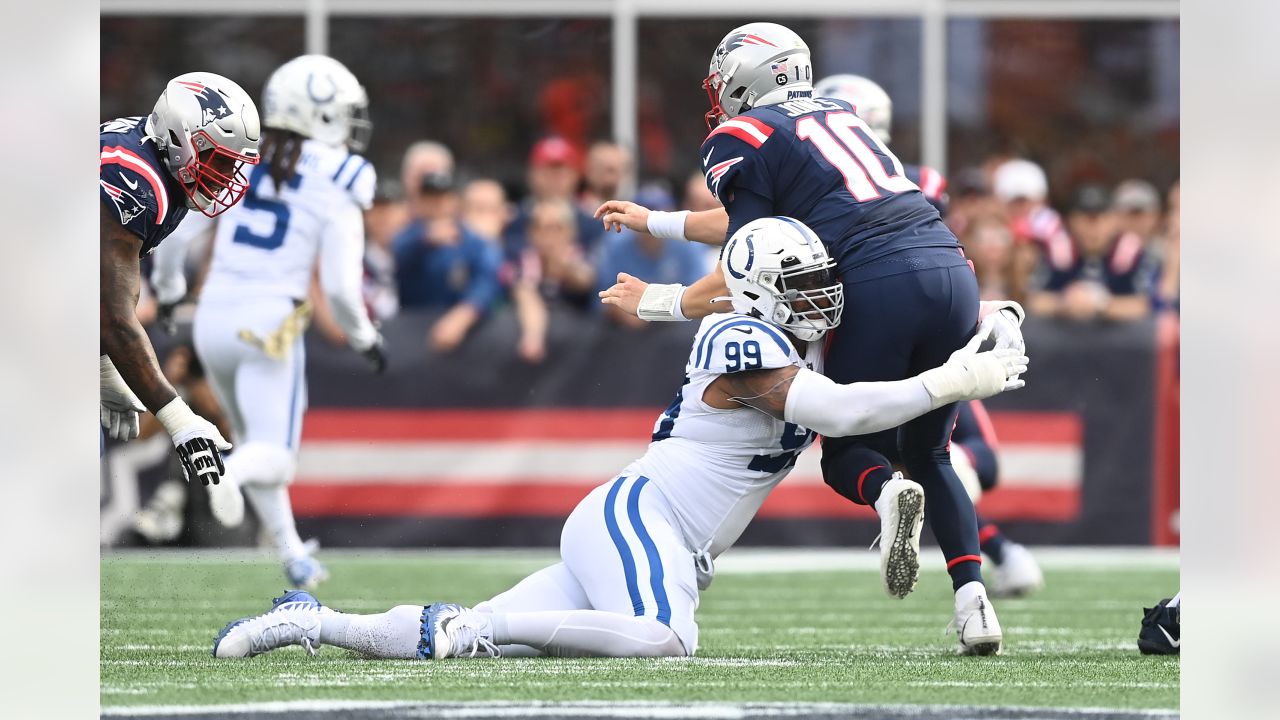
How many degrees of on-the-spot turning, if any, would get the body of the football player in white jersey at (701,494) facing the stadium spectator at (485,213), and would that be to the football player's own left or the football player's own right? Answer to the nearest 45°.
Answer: approximately 90° to the football player's own left

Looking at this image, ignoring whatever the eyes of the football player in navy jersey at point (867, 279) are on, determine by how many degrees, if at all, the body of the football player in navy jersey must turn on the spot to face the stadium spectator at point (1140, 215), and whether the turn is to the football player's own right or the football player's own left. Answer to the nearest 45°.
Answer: approximately 45° to the football player's own right

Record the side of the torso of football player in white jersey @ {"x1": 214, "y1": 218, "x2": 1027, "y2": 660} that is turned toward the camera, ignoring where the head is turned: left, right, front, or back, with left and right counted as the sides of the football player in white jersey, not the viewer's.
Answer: right

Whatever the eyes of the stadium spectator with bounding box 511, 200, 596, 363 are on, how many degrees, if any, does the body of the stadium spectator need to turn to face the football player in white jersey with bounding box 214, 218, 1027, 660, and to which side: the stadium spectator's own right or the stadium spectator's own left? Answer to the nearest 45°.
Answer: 0° — they already face them

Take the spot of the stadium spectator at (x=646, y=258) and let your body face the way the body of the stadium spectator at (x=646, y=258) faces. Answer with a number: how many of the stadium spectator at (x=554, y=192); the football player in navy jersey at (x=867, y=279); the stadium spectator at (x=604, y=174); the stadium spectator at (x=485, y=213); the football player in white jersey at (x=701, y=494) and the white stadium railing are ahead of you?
2

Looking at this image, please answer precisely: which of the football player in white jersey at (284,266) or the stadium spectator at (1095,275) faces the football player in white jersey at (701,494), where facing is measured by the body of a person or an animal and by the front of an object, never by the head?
the stadium spectator

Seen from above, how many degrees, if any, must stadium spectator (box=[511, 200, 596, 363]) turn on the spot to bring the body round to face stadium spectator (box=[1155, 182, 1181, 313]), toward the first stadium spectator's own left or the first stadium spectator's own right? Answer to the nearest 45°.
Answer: approximately 90° to the first stadium spectator's own left

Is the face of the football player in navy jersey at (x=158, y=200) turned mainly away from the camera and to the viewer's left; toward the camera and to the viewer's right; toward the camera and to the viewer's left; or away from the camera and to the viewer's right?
toward the camera and to the viewer's right

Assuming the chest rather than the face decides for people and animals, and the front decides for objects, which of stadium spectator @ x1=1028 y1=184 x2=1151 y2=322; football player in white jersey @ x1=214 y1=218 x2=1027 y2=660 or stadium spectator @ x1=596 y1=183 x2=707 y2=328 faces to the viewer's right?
the football player in white jersey
